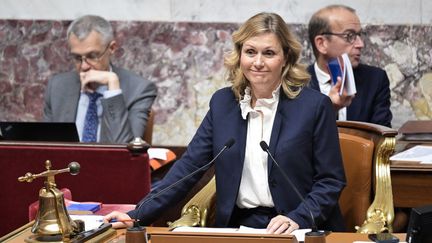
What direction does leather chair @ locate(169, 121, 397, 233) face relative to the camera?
toward the camera

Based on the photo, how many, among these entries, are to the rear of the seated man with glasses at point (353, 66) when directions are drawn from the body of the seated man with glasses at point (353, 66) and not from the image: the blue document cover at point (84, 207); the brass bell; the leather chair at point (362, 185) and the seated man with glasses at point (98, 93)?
0

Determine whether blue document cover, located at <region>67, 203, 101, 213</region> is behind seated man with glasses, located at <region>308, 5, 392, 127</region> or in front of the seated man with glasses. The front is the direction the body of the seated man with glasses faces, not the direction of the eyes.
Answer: in front

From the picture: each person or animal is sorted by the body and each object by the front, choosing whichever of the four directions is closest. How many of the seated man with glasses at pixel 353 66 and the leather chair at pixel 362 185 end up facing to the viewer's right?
0

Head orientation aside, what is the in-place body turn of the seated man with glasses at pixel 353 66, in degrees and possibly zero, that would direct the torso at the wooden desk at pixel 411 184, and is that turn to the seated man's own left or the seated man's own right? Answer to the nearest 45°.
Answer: approximately 45° to the seated man's own left

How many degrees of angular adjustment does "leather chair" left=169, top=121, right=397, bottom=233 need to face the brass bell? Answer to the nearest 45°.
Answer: approximately 45° to its right

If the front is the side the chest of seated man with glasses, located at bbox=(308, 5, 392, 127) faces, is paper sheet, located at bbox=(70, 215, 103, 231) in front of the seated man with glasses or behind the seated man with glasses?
in front

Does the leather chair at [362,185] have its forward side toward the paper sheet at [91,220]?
no

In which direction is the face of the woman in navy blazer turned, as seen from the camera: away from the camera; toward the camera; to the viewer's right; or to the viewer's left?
toward the camera

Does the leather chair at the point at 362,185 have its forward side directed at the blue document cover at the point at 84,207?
no

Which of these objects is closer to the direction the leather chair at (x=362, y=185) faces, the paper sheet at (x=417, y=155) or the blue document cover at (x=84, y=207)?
the blue document cover

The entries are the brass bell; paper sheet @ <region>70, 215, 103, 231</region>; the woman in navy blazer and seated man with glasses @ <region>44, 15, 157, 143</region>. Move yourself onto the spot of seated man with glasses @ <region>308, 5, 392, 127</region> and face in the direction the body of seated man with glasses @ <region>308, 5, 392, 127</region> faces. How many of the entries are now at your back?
0

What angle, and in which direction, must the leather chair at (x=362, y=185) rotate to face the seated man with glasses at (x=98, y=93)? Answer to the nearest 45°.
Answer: approximately 135° to its right

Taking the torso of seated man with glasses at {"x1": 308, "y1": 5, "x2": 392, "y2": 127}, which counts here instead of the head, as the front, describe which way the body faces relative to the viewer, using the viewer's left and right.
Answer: facing the viewer and to the left of the viewer

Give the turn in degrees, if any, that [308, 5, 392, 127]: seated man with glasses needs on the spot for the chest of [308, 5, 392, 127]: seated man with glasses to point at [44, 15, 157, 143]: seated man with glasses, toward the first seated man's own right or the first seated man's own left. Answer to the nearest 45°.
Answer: approximately 45° to the first seated man's own right

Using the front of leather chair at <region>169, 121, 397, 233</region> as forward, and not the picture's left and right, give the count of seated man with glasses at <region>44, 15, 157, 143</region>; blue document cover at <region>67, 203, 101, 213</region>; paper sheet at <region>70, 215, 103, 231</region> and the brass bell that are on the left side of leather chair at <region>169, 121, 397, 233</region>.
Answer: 0

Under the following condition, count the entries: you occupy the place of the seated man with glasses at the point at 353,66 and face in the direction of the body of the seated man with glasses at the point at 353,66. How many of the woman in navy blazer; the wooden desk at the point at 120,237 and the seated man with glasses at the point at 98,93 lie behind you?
0

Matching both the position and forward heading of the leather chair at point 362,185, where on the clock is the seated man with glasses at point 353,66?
The seated man with glasses is roughly at 6 o'clock from the leather chair.
